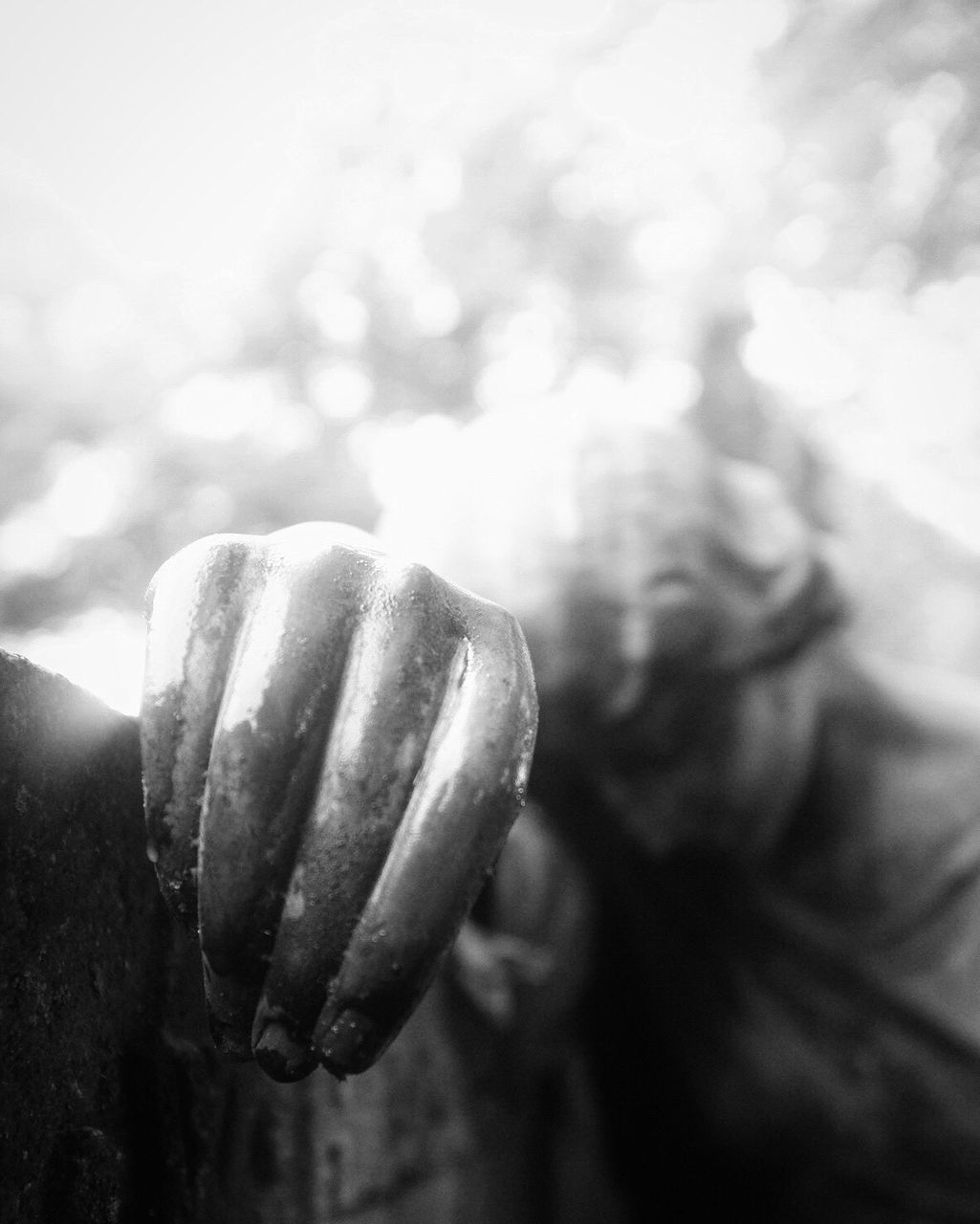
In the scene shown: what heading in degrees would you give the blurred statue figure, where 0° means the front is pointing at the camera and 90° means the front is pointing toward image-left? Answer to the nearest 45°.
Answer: approximately 45°
